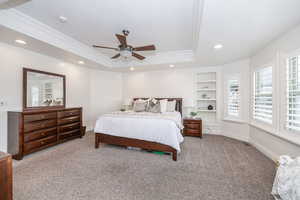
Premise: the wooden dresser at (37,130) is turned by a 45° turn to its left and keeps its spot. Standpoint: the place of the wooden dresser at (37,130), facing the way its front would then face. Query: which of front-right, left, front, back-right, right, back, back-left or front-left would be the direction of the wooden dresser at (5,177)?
right

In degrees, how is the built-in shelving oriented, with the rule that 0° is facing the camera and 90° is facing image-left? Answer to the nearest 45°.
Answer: approximately 0°

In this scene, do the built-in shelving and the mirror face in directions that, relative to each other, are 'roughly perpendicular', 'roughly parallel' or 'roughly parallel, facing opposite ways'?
roughly perpendicular

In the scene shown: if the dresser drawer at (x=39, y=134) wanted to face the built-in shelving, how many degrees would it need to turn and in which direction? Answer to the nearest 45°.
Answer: approximately 45° to its left

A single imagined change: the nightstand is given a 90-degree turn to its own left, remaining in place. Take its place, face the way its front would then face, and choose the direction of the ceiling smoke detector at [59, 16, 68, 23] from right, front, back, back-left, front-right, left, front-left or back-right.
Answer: back-right

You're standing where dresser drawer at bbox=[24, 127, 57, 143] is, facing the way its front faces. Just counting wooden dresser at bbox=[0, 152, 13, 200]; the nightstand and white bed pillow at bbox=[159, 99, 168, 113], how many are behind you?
0

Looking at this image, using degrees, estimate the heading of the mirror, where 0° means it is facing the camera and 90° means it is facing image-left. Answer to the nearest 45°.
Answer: approximately 315°

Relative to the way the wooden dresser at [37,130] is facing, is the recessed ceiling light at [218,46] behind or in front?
in front

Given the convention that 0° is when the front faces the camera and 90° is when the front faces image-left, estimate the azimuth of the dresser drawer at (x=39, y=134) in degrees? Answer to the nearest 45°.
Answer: approximately 315°

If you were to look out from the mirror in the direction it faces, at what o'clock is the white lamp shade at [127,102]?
The white lamp shade is roughly at 10 o'clock from the mirror.

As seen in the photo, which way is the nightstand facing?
toward the camera

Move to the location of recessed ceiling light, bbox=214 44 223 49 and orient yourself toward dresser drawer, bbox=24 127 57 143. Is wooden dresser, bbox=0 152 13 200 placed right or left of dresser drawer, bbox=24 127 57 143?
left

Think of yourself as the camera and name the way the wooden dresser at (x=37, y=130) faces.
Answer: facing the viewer and to the right of the viewer

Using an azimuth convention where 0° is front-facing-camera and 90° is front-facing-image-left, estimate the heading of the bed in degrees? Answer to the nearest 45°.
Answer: approximately 45°

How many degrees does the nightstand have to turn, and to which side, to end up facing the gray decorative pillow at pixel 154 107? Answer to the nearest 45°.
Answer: approximately 90° to its right

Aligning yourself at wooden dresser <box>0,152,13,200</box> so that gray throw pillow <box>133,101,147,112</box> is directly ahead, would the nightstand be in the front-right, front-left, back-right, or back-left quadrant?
front-right

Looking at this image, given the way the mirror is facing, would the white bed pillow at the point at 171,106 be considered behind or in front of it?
in front

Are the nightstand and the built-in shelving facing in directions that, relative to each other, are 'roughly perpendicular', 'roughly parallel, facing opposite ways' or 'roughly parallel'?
roughly parallel

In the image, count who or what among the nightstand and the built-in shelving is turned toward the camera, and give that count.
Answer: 2

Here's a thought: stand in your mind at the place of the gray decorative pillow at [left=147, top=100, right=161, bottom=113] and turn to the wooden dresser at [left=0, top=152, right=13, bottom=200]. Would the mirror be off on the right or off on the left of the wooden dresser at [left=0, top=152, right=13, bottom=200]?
right
